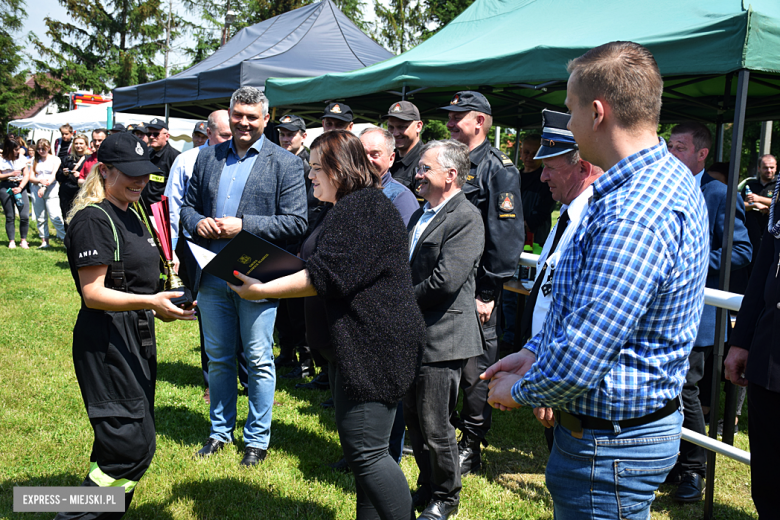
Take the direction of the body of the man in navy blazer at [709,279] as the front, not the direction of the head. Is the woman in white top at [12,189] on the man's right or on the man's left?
on the man's right

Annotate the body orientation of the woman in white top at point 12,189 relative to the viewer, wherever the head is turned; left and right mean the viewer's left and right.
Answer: facing the viewer

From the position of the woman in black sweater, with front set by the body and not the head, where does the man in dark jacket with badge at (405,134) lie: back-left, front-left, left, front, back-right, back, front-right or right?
right

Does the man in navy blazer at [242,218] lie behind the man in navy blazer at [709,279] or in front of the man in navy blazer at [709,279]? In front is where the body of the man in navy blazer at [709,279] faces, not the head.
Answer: in front

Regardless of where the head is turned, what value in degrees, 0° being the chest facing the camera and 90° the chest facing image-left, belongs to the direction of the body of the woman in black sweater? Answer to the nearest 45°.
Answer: approximately 90°

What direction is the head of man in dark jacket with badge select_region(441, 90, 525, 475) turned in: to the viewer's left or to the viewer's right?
to the viewer's left

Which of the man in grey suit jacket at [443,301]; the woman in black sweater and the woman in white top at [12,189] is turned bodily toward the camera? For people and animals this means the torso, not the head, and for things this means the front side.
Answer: the woman in white top

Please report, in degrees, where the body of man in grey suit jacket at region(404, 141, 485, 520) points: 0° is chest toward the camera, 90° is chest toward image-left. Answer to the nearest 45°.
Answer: approximately 90°

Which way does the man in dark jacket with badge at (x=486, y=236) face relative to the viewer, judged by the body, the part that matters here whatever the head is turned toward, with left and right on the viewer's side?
facing to the left of the viewer

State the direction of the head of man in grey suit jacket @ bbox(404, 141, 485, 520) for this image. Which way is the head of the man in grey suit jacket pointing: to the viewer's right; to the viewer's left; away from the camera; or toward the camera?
to the viewer's left

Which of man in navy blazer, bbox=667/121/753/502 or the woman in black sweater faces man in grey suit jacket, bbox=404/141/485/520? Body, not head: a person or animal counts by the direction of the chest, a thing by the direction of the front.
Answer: the man in navy blazer

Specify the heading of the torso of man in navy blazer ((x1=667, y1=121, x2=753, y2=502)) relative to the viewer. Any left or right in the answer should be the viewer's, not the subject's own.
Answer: facing the viewer and to the left of the viewer

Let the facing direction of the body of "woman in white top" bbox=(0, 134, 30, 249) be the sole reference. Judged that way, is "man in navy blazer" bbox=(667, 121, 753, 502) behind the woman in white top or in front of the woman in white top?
in front

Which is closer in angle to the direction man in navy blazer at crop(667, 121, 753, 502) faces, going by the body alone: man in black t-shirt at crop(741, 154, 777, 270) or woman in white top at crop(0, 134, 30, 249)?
the woman in white top
